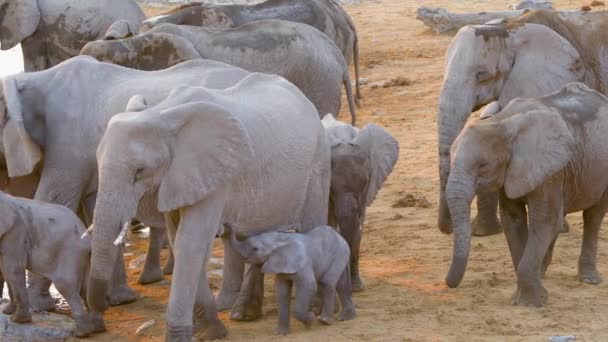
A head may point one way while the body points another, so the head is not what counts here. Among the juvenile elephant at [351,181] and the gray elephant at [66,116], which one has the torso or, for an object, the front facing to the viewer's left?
the gray elephant

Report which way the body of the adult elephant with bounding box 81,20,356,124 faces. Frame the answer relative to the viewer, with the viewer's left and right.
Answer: facing to the left of the viewer

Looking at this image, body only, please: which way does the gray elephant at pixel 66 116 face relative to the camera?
to the viewer's left

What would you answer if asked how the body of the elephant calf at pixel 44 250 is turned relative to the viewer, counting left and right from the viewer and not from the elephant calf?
facing to the left of the viewer

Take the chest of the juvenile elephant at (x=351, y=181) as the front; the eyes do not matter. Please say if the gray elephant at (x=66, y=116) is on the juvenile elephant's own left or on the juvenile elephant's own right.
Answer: on the juvenile elephant's own right

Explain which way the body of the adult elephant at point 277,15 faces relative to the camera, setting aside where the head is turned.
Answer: to the viewer's left

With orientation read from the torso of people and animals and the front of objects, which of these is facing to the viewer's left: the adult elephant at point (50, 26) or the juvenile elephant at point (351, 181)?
the adult elephant

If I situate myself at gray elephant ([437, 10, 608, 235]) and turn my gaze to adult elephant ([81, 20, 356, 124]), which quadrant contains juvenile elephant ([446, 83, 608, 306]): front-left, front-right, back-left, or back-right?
back-left

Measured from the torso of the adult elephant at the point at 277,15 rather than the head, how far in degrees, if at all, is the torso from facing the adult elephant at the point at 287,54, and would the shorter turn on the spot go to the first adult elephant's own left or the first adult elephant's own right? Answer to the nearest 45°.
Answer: approximately 90° to the first adult elephant's own left
